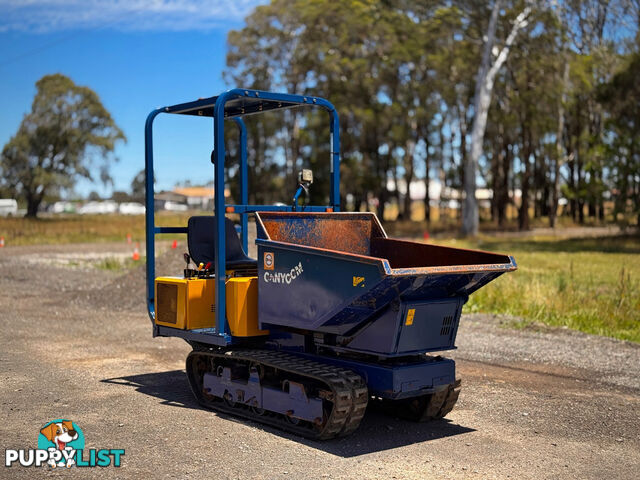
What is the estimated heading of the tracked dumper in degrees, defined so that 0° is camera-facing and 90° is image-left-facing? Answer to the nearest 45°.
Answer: approximately 315°
